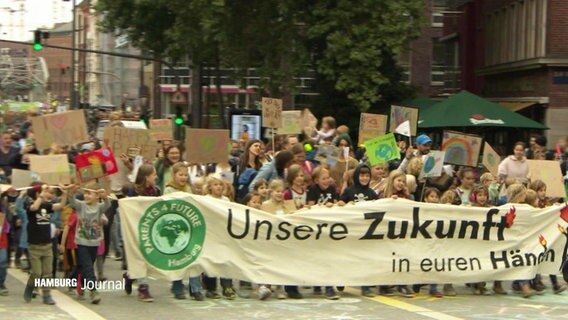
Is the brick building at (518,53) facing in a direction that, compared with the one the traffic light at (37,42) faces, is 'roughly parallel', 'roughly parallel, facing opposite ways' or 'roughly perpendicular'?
roughly perpendicular

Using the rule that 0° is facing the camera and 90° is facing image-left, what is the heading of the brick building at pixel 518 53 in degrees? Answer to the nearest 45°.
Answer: approximately 45°

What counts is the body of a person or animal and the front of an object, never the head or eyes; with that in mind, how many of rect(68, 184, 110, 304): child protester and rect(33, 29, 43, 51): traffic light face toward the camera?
2

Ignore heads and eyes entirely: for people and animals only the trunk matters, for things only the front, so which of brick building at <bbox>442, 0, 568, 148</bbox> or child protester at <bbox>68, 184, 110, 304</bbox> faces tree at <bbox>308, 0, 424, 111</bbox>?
the brick building

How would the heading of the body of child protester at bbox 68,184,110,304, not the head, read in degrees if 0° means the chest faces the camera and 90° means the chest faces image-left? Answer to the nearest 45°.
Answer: approximately 0°

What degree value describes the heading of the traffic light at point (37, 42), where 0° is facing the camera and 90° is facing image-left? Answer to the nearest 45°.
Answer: approximately 0°

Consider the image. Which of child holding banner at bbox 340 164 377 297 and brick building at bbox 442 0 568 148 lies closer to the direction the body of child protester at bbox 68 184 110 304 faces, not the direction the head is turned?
the child holding banner

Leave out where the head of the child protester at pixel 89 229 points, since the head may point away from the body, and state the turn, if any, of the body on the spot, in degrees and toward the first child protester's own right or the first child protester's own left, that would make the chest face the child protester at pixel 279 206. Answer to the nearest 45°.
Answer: approximately 90° to the first child protester's own left

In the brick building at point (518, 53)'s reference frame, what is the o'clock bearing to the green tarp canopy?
The green tarp canopy is roughly at 11 o'clock from the brick building.

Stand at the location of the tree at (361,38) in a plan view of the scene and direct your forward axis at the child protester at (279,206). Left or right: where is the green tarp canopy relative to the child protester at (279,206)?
left

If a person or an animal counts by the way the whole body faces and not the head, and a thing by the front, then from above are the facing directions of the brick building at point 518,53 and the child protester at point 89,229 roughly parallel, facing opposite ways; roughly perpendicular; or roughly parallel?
roughly perpendicular

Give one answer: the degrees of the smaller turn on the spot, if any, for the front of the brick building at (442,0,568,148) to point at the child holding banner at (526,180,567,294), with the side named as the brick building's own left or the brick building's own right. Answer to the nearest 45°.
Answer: approximately 45° to the brick building's own left

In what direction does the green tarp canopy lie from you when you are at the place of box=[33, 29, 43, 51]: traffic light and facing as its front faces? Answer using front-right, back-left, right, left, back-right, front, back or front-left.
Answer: front-left
